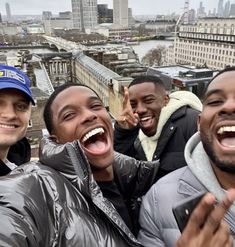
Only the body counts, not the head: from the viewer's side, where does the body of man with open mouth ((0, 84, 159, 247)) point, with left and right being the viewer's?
facing the viewer and to the right of the viewer

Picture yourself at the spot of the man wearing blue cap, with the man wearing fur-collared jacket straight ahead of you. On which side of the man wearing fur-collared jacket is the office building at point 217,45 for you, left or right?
left

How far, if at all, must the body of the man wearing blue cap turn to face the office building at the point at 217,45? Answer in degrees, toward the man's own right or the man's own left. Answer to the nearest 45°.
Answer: approximately 135° to the man's own left

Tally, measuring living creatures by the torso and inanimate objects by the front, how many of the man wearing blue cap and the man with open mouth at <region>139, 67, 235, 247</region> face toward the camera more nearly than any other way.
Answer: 2

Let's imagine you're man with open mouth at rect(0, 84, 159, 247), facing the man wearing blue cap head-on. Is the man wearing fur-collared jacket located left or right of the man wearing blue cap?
right

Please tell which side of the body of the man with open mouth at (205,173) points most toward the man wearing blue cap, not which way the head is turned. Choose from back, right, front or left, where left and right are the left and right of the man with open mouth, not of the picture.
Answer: right

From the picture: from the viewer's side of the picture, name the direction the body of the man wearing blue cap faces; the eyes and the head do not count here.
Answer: toward the camera

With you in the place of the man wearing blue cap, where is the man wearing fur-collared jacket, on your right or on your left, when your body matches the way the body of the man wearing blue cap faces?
on your left

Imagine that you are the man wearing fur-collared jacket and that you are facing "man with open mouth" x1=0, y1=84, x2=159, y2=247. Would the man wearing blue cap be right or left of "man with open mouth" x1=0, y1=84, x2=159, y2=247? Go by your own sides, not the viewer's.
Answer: right

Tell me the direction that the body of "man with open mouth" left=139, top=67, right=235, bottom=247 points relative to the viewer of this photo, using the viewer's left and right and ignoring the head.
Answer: facing the viewer

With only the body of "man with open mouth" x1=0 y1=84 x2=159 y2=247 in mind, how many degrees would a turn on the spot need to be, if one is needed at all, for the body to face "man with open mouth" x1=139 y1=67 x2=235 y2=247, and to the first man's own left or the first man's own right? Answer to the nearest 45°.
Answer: approximately 45° to the first man's own left

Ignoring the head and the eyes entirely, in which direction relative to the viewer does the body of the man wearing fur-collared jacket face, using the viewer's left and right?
facing the viewer and to the left of the viewer

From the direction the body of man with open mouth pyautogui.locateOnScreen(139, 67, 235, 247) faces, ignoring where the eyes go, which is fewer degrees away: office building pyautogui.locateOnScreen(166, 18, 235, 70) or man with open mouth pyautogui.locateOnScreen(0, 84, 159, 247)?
the man with open mouth
